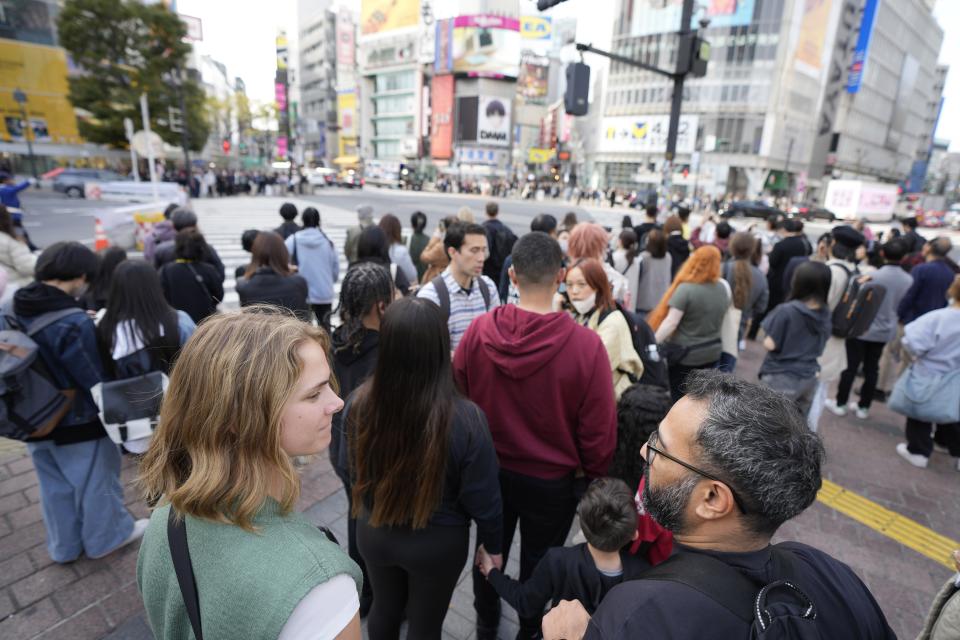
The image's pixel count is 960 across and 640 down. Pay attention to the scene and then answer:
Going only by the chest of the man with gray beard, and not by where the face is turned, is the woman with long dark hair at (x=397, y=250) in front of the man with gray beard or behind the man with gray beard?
in front

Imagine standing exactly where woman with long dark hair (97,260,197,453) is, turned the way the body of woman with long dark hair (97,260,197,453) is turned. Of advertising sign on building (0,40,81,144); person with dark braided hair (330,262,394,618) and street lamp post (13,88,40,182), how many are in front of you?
2

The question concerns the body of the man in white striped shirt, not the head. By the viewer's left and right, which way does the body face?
facing the viewer and to the right of the viewer

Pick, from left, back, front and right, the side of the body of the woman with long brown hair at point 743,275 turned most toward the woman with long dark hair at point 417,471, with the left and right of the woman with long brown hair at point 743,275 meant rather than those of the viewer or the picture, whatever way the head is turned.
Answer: back

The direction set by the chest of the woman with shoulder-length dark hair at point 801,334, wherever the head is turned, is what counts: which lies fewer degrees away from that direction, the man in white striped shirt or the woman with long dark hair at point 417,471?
the man in white striped shirt

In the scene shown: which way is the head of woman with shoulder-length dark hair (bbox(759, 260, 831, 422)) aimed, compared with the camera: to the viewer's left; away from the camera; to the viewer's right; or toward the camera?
away from the camera

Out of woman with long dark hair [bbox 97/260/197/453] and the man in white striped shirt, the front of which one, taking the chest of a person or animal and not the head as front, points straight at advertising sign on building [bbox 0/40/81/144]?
the woman with long dark hair

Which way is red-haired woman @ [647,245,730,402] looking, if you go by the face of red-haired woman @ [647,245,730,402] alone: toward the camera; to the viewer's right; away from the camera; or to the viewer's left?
away from the camera

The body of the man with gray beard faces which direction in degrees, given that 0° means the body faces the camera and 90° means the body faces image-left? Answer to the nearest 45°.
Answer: approximately 135°

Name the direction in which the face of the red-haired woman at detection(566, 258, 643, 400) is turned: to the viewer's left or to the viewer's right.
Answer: to the viewer's left

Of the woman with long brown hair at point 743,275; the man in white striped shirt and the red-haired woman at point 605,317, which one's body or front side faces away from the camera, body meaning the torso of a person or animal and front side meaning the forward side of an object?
the woman with long brown hair

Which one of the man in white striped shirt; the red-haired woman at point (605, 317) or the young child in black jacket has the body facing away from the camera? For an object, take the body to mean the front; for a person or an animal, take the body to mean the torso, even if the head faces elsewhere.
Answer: the young child in black jacket

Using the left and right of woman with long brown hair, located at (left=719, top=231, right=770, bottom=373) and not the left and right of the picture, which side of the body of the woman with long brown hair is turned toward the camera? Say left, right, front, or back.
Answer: back

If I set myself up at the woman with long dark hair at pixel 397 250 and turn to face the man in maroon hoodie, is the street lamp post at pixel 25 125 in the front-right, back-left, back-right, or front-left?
back-right

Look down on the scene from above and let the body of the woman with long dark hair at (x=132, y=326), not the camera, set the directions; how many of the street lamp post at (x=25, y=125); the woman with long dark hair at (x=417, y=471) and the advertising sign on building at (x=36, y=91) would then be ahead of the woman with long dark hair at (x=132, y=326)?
2

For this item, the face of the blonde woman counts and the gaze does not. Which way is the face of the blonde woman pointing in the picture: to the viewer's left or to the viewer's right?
to the viewer's right

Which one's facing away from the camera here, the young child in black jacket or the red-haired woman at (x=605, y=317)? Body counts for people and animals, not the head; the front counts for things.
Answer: the young child in black jacket

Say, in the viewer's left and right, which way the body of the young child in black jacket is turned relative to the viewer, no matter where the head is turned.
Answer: facing away from the viewer

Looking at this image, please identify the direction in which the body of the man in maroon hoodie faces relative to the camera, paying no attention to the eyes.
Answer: away from the camera

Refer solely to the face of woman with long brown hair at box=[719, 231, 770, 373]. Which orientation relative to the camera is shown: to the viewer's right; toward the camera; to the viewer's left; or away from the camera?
away from the camera

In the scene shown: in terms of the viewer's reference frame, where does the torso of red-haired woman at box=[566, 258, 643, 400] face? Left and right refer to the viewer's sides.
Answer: facing the viewer and to the left of the viewer
